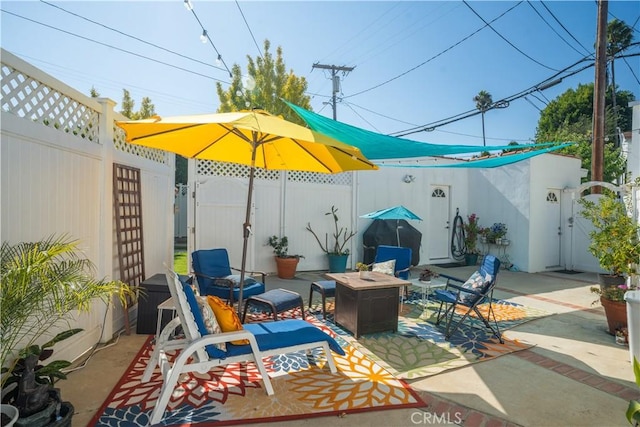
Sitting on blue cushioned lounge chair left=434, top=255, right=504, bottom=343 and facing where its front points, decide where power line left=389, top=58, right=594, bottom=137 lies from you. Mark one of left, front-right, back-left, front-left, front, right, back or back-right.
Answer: right

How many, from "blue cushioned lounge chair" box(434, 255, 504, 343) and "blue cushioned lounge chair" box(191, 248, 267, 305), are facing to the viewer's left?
1

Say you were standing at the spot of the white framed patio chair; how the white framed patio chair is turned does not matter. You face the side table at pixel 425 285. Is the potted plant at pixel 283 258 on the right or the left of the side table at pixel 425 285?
left

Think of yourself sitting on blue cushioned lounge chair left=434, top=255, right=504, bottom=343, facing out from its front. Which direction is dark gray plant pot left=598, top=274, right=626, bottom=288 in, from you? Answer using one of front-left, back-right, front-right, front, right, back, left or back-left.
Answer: back-right

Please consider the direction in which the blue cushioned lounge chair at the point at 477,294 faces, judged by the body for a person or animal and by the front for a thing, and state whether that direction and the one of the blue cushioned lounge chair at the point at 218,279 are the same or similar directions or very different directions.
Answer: very different directions

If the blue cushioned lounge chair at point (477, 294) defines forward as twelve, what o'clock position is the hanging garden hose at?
The hanging garden hose is roughly at 3 o'clock from the blue cushioned lounge chair.

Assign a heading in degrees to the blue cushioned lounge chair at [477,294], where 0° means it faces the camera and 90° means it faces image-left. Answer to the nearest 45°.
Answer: approximately 90°
